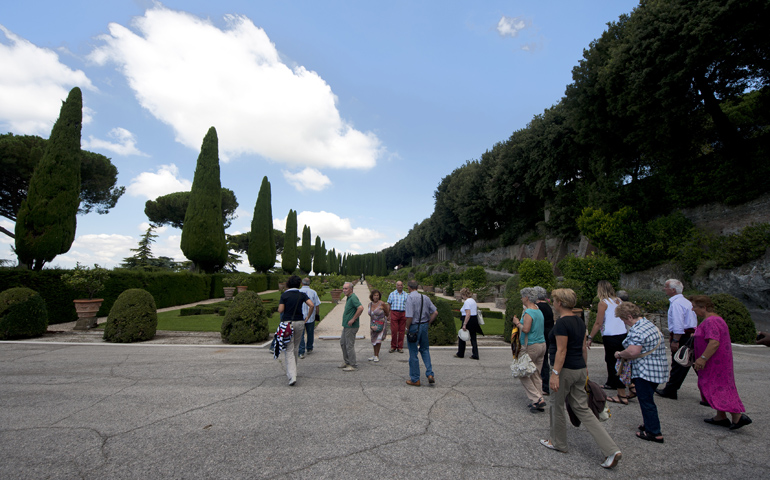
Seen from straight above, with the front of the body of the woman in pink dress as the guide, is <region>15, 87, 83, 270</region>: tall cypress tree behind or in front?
in front

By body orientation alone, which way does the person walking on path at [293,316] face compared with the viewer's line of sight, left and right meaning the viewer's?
facing away from the viewer

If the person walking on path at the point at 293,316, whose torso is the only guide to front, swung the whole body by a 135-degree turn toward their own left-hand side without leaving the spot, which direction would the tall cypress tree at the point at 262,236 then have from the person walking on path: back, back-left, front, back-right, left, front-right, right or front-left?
back-right

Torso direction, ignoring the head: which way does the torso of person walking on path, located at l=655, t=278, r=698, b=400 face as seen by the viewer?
to the viewer's left

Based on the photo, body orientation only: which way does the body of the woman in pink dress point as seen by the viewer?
to the viewer's left

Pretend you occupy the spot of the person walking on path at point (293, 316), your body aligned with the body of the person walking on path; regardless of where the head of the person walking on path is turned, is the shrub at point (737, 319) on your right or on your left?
on your right

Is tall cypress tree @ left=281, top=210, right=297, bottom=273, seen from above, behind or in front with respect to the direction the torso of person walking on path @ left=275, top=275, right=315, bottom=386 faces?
in front

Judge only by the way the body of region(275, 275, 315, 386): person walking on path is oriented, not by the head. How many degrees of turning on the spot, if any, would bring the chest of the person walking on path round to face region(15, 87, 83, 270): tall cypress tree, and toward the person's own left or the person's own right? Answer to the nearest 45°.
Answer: approximately 45° to the person's own left

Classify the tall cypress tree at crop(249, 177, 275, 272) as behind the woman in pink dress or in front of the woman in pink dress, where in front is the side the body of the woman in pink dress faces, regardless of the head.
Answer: in front

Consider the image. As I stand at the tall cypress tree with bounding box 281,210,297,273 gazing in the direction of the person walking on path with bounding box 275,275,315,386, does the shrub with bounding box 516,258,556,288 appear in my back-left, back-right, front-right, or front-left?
front-left

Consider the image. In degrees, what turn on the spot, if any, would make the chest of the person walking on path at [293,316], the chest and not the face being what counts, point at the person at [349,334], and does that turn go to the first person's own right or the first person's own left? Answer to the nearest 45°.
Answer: approximately 45° to the first person's own right

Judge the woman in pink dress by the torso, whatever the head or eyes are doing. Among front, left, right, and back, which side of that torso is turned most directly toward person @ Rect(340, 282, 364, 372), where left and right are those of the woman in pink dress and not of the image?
front

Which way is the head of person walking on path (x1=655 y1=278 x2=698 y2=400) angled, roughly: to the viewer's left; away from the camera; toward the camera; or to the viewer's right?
to the viewer's left
